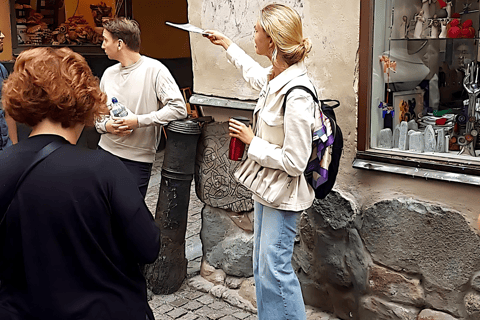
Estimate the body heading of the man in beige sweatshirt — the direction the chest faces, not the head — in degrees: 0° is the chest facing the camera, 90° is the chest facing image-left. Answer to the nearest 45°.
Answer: approximately 45°

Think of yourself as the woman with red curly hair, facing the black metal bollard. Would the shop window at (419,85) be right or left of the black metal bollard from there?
right

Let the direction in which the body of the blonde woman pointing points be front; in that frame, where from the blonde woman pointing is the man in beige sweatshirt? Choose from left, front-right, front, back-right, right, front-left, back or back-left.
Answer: front-right

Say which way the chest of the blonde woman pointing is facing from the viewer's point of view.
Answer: to the viewer's left

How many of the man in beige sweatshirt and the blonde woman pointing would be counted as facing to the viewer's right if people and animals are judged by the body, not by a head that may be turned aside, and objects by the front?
0

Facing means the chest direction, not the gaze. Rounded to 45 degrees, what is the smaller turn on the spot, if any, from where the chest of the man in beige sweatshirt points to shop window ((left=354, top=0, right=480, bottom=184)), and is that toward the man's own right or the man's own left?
approximately 90° to the man's own left

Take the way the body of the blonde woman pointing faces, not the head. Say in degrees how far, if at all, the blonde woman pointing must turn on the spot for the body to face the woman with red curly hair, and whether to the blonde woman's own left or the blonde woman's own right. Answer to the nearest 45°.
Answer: approximately 45° to the blonde woman's own left

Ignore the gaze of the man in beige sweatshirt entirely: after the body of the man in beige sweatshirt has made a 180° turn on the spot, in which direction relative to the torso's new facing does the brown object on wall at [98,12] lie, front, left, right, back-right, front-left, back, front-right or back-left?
front-left

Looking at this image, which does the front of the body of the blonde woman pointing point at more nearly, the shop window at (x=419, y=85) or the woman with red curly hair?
the woman with red curly hair
